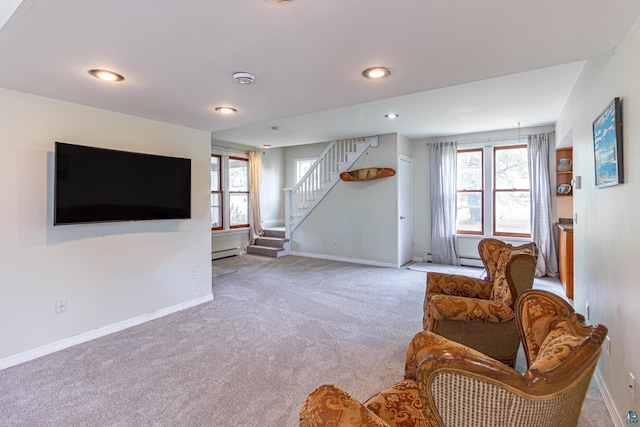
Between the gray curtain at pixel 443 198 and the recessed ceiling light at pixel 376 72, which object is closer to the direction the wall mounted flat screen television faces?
the recessed ceiling light

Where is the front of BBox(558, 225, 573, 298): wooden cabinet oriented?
to the viewer's left

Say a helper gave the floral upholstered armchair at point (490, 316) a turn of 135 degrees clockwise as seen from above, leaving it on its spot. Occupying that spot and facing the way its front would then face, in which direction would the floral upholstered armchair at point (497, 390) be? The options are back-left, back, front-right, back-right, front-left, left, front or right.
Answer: back-right

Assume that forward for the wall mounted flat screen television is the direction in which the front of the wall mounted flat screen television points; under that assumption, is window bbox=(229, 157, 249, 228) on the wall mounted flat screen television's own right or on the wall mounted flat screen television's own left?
on the wall mounted flat screen television's own left

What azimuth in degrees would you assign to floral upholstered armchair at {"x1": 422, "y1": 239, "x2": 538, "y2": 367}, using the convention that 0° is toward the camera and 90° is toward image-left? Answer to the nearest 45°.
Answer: approximately 90°

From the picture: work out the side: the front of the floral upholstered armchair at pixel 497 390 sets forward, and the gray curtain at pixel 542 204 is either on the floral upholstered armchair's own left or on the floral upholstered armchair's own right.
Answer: on the floral upholstered armchair's own right

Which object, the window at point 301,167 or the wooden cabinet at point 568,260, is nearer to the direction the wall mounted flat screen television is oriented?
the wooden cabinet

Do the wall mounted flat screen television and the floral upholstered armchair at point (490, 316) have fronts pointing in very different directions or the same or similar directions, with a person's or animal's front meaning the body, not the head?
very different directions

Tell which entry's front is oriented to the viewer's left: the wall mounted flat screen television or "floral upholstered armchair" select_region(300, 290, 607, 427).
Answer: the floral upholstered armchair
